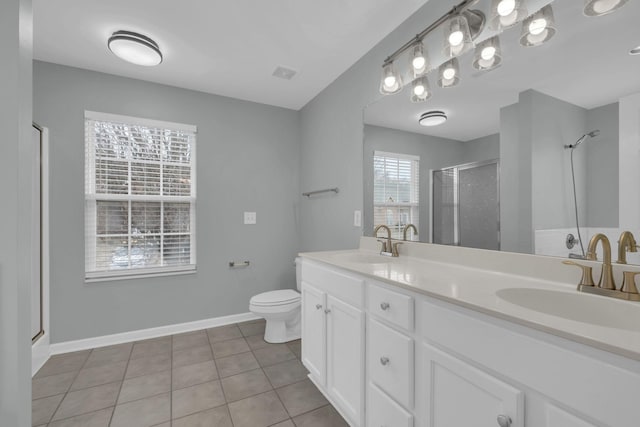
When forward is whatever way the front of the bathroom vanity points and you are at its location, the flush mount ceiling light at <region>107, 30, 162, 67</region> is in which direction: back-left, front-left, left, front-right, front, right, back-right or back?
front-right

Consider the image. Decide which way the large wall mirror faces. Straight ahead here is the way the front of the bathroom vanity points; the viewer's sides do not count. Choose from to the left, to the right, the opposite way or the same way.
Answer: the same way

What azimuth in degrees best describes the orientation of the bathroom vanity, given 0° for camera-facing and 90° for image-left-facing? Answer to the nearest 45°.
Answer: approximately 45°

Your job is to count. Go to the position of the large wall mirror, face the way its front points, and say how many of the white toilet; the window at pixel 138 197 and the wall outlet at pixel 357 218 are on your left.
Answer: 0

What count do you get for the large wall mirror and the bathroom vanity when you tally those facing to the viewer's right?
0

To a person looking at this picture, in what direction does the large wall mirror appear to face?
facing the viewer and to the left of the viewer

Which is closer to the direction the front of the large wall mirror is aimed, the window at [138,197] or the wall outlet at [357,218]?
the window

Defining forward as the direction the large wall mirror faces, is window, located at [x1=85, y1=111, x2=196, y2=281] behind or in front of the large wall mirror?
in front

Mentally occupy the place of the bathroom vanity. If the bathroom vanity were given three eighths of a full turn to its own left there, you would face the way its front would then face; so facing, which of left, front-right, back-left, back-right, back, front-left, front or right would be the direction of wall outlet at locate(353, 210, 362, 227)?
back-left
